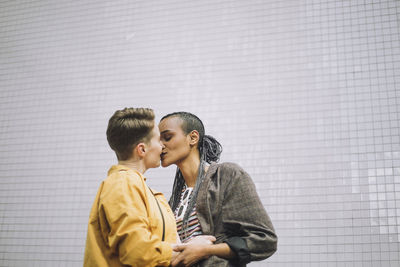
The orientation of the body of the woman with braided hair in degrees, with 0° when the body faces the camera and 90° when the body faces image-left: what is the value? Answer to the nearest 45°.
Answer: approximately 45°
